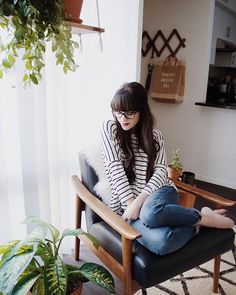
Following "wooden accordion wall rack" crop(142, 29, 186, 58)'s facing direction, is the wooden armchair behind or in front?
in front

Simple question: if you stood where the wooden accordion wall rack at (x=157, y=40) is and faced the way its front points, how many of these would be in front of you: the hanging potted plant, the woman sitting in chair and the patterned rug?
3

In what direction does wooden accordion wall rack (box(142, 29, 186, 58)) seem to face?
toward the camera

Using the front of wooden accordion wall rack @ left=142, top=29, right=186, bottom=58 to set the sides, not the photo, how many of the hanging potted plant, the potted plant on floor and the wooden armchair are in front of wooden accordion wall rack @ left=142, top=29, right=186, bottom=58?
3

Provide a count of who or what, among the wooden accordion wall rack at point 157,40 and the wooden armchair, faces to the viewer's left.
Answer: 0

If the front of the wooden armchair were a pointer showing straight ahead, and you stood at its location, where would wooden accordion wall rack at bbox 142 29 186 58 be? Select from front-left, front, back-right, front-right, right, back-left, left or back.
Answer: back-left

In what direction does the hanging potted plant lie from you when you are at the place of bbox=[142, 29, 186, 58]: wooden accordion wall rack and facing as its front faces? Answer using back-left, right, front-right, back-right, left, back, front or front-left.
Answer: front

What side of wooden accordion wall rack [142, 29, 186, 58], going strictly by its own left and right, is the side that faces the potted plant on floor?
front

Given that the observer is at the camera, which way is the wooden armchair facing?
facing the viewer and to the right of the viewer

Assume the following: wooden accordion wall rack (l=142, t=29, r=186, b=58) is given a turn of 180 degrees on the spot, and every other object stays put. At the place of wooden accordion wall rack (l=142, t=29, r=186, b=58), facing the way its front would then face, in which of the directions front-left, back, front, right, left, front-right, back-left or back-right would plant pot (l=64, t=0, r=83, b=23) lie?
back
